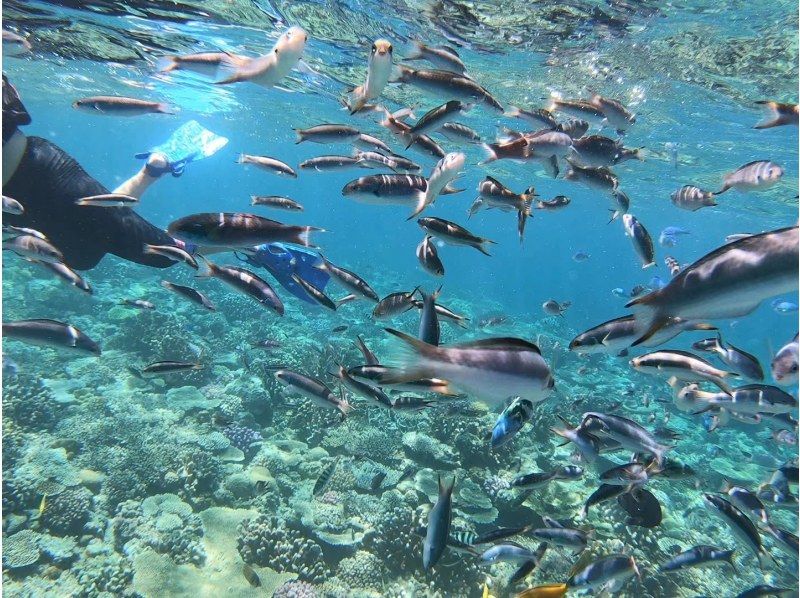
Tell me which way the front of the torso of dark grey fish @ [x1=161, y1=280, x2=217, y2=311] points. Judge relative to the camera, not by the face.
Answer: to the viewer's right

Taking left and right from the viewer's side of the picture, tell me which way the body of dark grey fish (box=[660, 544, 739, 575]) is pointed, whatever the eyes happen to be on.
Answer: facing to the left of the viewer

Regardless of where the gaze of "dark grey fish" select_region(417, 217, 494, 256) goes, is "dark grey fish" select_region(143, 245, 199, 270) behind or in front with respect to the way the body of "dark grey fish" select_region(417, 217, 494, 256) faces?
in front

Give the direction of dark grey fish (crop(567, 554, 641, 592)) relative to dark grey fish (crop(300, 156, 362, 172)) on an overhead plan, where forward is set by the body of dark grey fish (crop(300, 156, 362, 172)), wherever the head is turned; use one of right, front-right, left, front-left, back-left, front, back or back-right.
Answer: back-left

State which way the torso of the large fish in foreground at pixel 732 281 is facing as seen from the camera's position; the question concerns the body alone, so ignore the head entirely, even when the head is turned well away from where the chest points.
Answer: to the viewer's right

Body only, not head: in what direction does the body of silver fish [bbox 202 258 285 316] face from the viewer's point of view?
to the viewer's right

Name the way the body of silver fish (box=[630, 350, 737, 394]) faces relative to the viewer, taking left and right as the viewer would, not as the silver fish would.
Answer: facing to the left of the viewer

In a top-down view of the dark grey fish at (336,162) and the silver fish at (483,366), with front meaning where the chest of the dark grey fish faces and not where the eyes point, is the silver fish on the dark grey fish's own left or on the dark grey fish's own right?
on the dark grey fish's own left

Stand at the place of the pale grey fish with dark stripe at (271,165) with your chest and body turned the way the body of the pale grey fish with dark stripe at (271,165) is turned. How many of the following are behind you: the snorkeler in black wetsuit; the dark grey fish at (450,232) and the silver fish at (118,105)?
2

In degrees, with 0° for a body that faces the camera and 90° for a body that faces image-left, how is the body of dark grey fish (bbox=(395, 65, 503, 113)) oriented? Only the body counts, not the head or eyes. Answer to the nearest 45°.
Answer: approximately 270°

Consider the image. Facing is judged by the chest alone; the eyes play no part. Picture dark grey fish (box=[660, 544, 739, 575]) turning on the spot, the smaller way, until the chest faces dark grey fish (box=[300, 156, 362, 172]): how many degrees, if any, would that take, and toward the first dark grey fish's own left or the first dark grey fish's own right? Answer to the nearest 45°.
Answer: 0° — it already faces it
